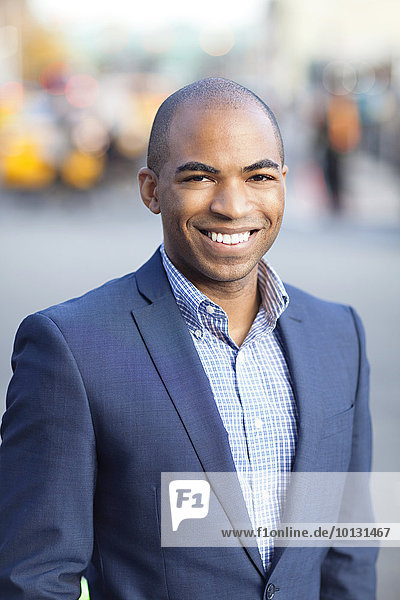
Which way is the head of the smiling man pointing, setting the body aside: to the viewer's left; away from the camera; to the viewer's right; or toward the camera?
toward the camera

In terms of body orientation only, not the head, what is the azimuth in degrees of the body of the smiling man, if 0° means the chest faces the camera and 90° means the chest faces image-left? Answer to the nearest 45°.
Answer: approximately 315°
